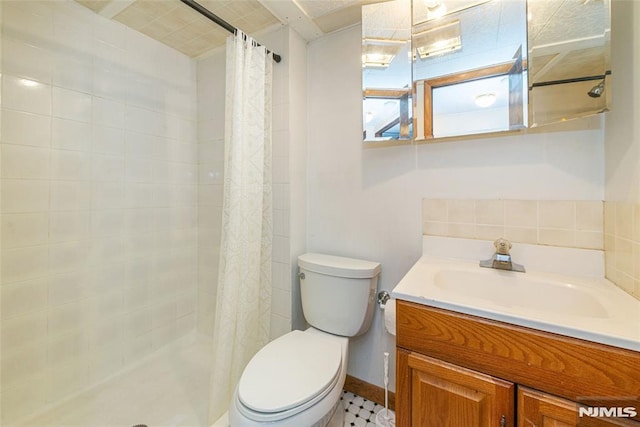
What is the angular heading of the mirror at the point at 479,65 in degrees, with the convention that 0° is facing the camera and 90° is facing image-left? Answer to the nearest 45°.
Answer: approximately 45°

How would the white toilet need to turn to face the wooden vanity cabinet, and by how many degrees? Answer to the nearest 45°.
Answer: approximately 90° to its left

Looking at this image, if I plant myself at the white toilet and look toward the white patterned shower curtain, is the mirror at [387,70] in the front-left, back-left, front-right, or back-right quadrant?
back-right

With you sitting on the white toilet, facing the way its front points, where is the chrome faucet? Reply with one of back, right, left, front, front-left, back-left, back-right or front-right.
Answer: back-left
